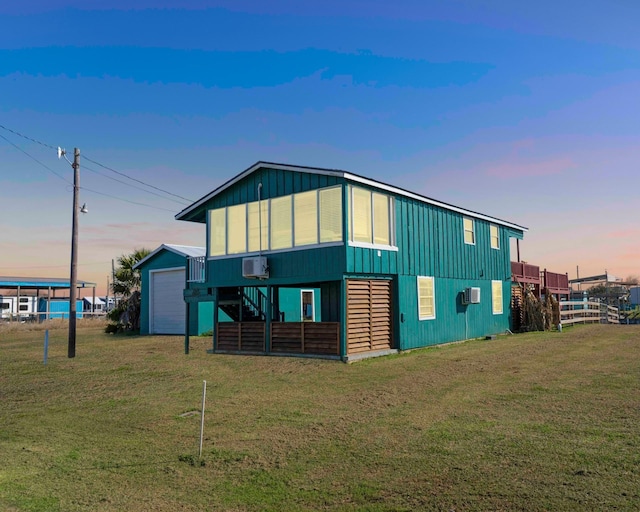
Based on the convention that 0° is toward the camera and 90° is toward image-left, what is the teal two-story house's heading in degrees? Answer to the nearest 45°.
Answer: approximately 45°

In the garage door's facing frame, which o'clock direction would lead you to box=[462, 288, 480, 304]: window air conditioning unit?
The window air conditioning unit is roughly at 9 o'clock from the garage door.

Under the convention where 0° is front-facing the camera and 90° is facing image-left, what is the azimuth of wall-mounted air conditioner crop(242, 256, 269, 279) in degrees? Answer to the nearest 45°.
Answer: approximately 45°

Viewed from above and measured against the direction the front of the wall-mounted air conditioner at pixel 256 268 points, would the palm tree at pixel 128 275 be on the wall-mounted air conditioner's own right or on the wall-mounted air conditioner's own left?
on the wall-mounted air conditioner's own right

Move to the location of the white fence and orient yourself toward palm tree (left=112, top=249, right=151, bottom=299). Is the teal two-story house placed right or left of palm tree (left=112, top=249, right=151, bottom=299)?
left

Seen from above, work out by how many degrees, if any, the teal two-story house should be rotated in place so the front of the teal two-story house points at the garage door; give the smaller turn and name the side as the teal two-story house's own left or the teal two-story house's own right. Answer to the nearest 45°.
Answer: approximately 90° to the teal two-story house's own right

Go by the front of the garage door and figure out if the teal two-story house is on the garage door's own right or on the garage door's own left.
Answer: on the garage door's own left

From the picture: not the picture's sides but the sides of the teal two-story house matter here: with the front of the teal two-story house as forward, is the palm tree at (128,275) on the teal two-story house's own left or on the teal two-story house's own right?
on the teal two-story house's own right

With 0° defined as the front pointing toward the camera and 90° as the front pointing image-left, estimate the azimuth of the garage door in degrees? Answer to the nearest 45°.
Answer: approximately 45°

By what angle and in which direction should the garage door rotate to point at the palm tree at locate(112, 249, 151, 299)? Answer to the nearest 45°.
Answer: approximately 90° to its right
